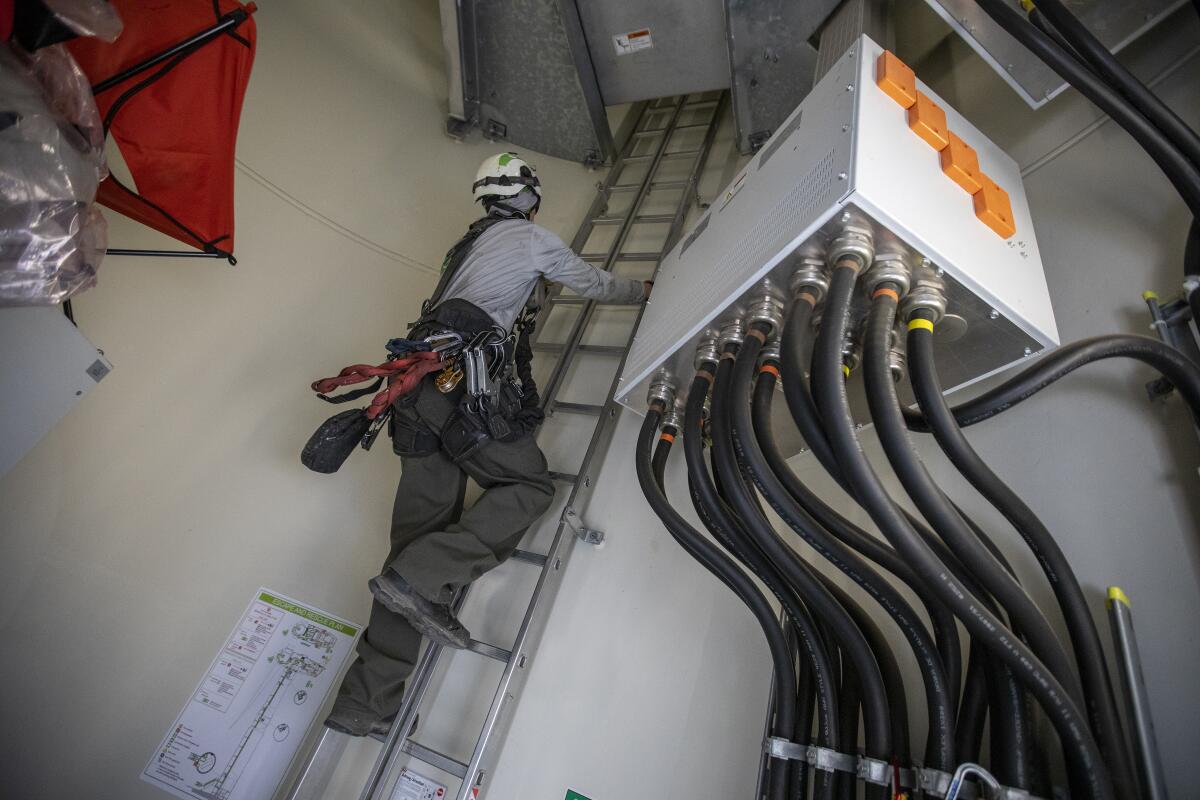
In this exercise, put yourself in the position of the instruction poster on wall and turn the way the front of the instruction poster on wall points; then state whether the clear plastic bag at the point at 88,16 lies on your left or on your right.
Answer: on your right

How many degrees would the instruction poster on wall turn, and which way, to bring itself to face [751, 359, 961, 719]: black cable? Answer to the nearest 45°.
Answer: approximately 45° to its left

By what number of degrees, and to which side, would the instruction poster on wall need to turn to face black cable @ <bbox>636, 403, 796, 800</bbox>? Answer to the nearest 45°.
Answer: approximately 45° to its left

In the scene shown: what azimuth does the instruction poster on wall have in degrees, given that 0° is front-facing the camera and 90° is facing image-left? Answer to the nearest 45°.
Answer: approximately 0°
